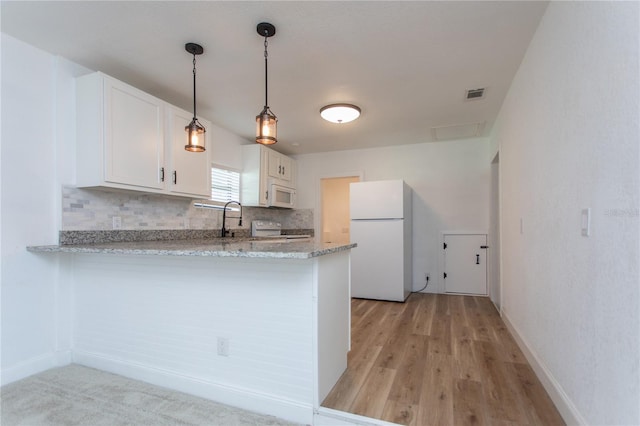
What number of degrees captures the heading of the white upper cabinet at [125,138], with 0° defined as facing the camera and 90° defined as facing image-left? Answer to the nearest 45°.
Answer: approximately 315°

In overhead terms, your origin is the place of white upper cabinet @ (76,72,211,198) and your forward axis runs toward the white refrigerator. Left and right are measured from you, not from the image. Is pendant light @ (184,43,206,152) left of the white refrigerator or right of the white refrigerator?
right

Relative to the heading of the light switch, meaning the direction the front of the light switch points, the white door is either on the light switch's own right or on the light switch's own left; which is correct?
on the light switch's own right

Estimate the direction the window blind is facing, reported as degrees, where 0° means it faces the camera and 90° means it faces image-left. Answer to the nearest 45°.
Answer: approximately 315°

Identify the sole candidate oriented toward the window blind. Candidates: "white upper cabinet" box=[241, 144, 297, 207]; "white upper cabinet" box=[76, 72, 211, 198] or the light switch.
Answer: the light switch

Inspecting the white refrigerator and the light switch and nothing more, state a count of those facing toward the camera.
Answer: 1

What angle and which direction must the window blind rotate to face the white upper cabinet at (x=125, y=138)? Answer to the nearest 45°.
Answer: approximately 90° to its right

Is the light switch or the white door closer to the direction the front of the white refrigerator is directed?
the light switch

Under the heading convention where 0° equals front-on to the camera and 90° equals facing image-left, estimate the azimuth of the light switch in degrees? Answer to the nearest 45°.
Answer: approximately 90°

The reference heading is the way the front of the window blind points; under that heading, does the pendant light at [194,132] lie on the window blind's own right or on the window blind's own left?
on the window blind's own right
